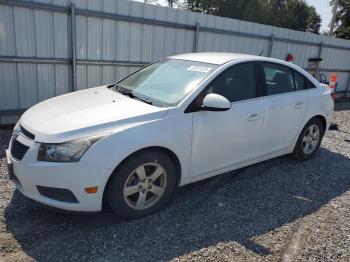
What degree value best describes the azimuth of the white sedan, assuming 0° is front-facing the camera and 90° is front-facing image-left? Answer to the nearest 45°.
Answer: approximately 45°

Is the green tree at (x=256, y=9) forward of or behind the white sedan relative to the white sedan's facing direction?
behind

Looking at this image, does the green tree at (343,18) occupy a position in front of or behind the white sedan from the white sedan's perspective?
behind
